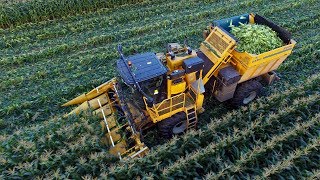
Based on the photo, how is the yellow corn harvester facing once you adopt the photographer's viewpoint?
facing the viewer and to the left of the viewer
